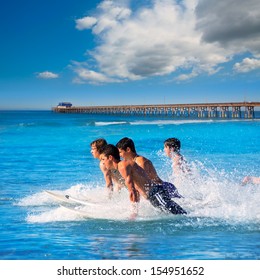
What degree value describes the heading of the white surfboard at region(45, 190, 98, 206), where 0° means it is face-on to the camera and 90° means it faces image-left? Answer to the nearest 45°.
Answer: approximately 90°
